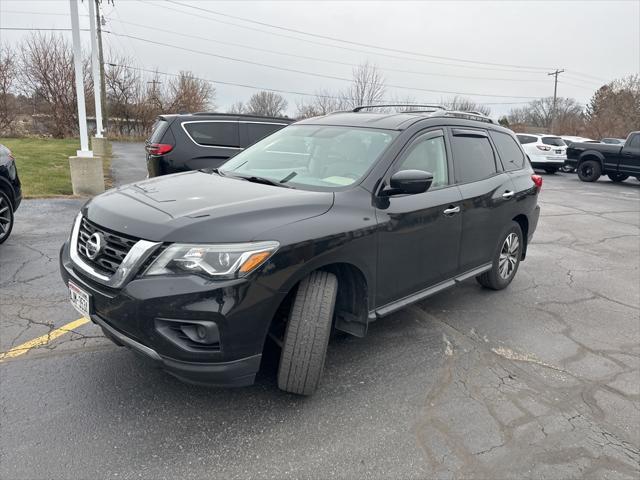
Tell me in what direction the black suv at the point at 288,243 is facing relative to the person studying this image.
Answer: facing the viewer and to the left of the viewer

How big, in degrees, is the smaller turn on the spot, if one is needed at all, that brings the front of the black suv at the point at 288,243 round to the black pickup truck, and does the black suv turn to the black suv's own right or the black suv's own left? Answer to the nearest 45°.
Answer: approximately 180°

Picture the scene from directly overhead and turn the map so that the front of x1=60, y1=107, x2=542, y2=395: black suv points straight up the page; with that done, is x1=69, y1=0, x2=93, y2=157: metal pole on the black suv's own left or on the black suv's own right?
on the black suv's own right

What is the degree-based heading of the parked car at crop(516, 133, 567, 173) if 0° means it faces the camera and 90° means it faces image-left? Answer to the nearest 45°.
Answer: approximately 135°

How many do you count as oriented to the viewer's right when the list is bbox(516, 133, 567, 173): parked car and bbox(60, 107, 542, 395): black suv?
0

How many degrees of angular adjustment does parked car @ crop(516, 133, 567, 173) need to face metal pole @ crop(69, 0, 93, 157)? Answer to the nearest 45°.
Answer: approximately 90° to its left

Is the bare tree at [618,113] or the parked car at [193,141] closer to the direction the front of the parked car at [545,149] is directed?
the bare tree

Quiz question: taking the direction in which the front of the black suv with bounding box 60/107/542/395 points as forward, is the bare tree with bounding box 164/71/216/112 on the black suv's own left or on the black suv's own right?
on the black suv's own right

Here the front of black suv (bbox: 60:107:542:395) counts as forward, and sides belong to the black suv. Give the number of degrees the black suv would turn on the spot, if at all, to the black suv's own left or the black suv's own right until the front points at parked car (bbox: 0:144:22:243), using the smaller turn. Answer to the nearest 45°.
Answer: approximately 90° to the black suv's own right

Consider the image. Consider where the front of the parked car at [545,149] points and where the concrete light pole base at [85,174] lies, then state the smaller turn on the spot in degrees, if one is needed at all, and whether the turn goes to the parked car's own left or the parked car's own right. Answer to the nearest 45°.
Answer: approximately 90° to the parked car's own left

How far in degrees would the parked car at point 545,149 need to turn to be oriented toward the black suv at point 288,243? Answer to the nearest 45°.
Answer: approximately 135° to its left
